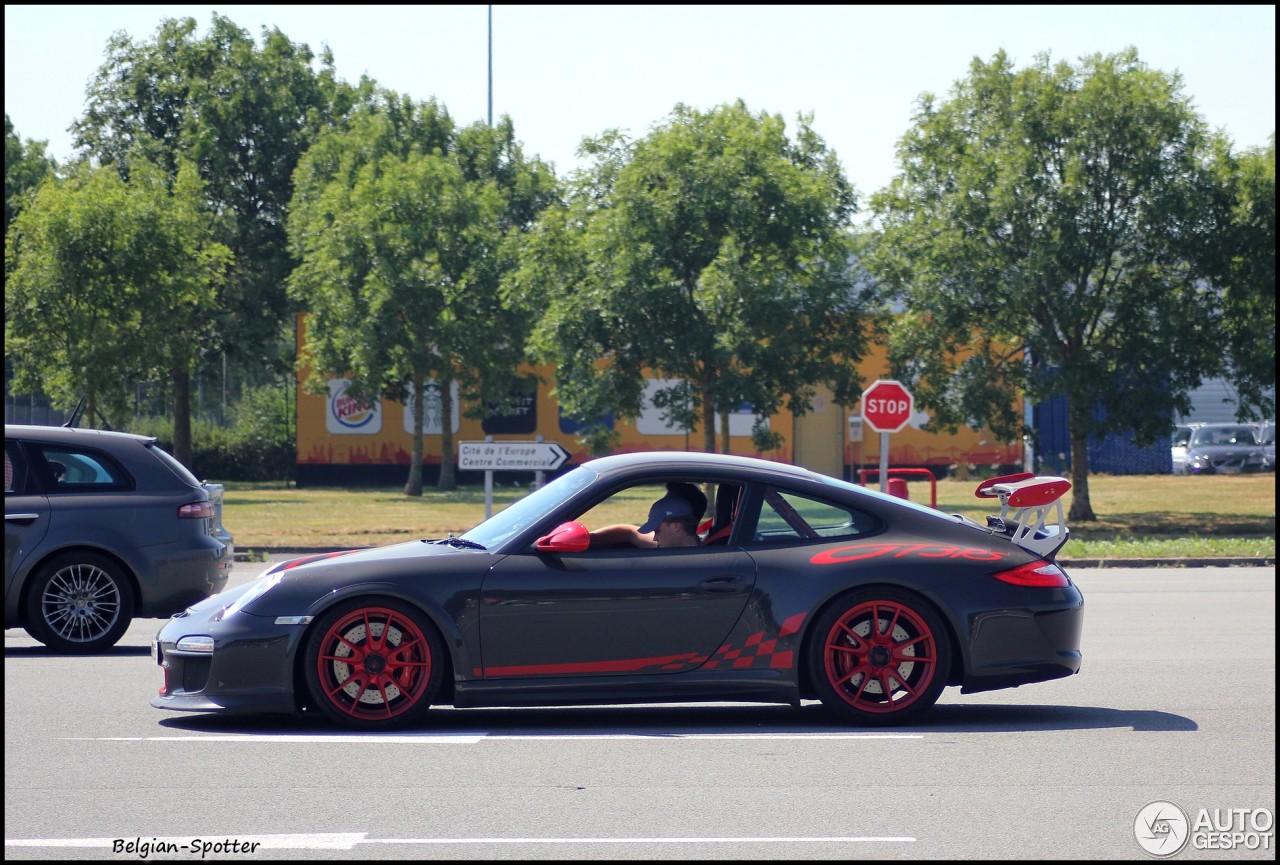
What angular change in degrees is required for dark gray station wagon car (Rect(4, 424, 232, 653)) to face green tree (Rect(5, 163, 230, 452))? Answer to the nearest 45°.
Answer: approximately 90° to its right

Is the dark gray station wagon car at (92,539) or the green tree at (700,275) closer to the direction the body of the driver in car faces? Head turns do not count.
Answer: the dark gray station wagon car

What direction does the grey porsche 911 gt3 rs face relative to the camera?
to the viewer's left

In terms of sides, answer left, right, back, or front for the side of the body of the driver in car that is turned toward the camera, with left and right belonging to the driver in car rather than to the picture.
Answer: left

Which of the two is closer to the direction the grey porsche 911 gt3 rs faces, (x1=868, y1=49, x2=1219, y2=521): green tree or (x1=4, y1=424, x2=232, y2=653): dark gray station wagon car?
the dark gray station wagon car

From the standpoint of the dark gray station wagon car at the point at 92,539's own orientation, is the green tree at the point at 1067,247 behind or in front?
behind

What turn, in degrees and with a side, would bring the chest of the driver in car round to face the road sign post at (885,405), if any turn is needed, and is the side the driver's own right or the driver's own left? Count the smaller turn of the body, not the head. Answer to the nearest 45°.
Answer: approximately 90° to the driver's own right

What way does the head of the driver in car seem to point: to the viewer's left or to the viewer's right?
to the viewer's left

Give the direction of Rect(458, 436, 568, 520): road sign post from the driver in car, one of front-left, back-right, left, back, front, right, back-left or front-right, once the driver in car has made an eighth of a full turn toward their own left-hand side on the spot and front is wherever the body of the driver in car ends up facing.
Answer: back-right

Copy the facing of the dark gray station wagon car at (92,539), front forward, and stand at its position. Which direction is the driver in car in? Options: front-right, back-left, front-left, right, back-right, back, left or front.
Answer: back-left

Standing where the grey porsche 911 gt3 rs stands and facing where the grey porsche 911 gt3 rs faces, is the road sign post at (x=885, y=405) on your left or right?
on your right

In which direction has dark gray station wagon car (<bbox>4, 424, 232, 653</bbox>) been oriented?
to the viewer's left

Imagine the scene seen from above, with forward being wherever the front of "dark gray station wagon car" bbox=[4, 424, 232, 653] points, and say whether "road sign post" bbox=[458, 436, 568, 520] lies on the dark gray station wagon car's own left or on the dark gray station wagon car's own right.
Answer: on the dark gray station wagon car's own right

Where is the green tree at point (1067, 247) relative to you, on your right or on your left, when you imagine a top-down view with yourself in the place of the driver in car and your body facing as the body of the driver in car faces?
on your right
